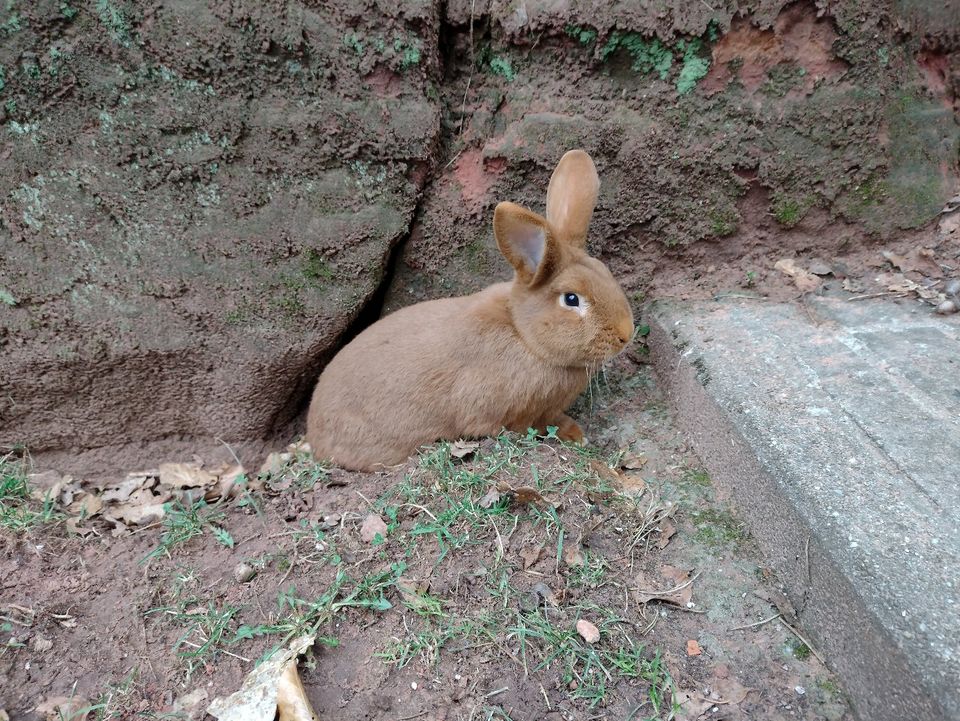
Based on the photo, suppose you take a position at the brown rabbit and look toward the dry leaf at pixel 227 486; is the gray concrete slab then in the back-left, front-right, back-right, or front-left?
back-left

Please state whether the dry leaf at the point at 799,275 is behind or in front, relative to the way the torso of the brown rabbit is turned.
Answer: in front

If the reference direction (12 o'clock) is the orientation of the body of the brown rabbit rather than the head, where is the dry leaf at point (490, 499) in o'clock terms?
The dry leaf is roughly at 3 o'clock from the brown rabbit.

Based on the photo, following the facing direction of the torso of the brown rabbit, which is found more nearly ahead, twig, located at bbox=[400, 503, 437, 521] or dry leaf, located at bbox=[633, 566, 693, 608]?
the dry leaf

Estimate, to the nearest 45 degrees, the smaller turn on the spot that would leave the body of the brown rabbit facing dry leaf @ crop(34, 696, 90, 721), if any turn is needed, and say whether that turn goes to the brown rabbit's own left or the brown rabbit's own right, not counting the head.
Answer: approximately 135° to the brown rabbit's own right

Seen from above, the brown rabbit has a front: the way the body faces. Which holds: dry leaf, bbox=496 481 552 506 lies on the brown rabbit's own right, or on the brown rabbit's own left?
on the brown rabbit's own right

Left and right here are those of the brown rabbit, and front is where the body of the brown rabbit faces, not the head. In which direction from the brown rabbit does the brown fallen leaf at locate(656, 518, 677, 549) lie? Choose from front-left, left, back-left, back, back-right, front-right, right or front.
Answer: front-right

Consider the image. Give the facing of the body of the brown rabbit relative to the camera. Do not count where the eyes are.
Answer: to the viewer's right

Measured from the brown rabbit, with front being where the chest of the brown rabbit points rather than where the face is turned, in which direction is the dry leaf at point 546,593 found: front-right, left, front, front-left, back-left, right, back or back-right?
right

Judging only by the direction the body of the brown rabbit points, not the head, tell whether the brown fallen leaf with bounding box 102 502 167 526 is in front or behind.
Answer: behind

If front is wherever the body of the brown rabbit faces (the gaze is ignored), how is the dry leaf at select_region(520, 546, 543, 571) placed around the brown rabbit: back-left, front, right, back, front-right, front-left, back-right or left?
right

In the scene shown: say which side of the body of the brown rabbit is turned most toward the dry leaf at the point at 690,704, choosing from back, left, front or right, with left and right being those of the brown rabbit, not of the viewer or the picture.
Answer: right
